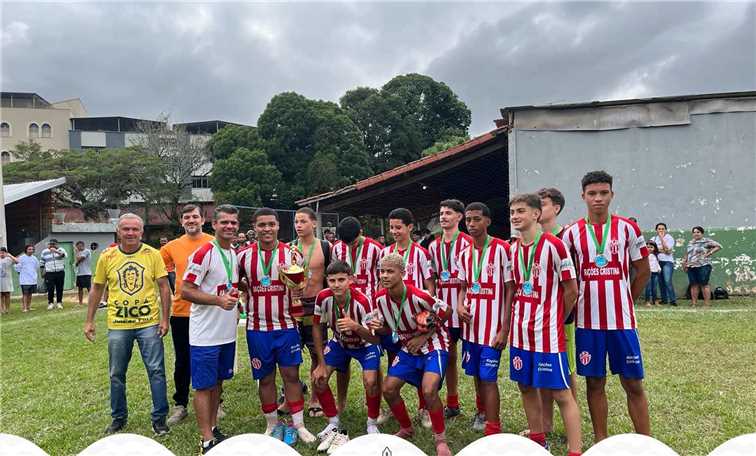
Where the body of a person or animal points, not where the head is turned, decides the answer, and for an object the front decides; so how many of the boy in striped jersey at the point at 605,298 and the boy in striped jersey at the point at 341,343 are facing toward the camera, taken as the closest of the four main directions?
2

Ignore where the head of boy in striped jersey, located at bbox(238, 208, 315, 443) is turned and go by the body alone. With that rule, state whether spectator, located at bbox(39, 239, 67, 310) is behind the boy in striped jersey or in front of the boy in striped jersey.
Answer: behind

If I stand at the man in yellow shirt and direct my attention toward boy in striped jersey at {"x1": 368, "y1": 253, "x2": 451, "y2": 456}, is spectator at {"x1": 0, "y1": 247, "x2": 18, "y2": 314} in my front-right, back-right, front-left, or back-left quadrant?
back-left

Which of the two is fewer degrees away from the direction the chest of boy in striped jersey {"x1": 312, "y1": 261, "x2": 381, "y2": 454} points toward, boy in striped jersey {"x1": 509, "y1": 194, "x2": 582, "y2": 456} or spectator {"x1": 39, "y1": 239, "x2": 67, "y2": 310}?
the boy in striped jersey

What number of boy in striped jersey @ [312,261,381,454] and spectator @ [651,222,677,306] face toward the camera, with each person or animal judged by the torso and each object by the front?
2

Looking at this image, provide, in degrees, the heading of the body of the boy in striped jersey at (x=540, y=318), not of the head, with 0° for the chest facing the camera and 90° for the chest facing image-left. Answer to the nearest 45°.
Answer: approximately 45°

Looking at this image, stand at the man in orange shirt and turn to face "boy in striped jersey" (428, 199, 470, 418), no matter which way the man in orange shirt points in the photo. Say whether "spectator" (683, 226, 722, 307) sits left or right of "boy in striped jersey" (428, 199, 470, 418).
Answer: left

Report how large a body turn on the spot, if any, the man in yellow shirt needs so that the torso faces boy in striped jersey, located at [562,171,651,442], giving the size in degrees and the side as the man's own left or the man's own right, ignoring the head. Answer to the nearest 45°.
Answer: approximately 45° to the man's own left

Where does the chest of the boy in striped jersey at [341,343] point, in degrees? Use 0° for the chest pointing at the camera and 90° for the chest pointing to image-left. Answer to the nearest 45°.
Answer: approximately 0°

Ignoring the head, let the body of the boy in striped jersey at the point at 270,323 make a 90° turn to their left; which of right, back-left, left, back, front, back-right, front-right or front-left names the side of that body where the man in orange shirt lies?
back-left
